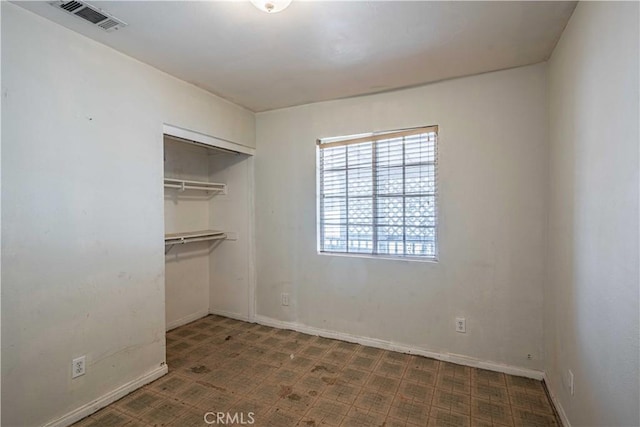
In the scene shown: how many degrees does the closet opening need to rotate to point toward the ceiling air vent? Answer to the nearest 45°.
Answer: approximately 45° to its right

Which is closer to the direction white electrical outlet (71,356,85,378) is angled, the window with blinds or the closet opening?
the window with blinds

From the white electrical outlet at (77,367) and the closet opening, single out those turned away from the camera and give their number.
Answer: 0

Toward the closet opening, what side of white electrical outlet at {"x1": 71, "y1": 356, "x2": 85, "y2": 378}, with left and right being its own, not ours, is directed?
left

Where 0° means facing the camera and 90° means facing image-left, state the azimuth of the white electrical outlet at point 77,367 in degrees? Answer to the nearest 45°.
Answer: approximately 315°

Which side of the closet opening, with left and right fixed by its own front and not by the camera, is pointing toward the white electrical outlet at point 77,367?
right

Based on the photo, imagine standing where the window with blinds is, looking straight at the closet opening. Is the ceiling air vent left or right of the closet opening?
left

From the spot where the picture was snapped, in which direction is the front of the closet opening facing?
facing the viewer and to the right of the viewer

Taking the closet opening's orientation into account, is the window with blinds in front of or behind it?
in front

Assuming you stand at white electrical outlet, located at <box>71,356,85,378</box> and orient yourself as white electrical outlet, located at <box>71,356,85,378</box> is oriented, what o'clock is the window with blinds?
The window with blinds is roughly at 11 o'clock from the white electrical outlet.
